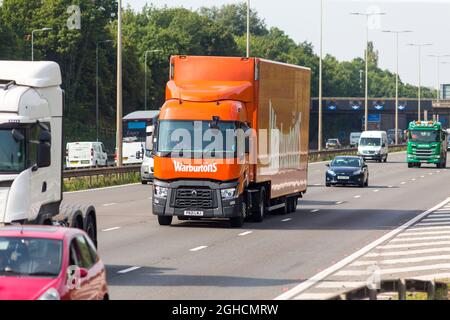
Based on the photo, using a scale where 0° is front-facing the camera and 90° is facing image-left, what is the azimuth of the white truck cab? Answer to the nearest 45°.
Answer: approximately 45°

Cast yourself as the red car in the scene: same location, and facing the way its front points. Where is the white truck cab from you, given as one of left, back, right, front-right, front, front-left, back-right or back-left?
back-right

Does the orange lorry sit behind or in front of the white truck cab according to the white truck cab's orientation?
behind

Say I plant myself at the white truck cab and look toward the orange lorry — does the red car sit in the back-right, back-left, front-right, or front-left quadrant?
back-right

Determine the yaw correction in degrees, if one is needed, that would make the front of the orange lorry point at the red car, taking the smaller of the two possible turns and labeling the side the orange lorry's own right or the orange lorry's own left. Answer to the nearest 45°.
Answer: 0° — it already faces it

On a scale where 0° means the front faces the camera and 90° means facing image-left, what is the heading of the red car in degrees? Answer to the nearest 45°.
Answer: approximately 45°

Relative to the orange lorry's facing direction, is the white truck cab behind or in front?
in front

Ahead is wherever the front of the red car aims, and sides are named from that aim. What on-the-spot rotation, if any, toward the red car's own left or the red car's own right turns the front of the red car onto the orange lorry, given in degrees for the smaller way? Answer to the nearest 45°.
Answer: approximately 135° to the red car's own right

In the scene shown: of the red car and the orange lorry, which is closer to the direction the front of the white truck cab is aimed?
the red car

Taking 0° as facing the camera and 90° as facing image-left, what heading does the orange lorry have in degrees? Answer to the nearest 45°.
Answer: approximately 0°
